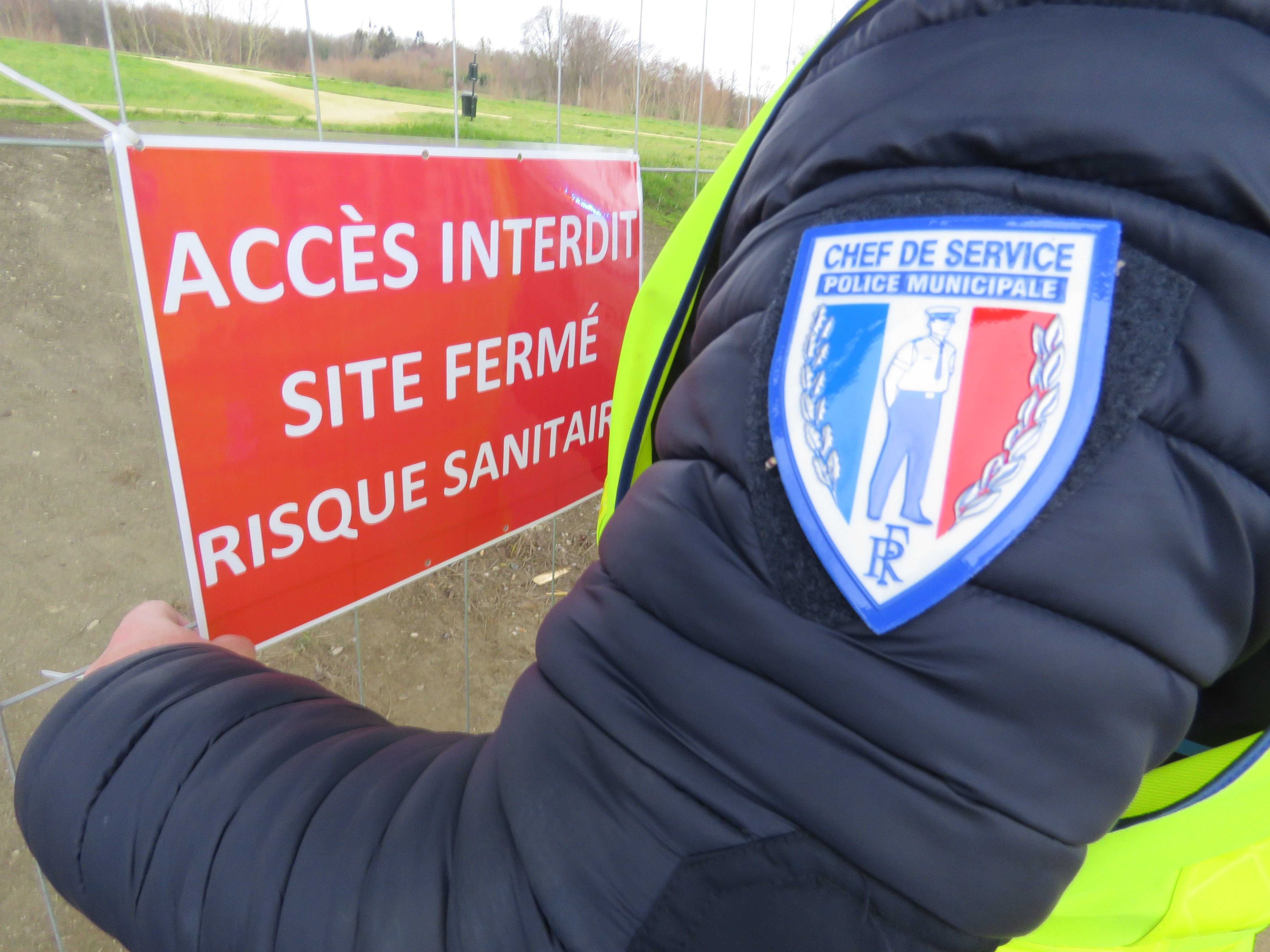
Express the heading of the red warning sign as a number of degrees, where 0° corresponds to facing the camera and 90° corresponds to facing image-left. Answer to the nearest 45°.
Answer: approximately 315°
